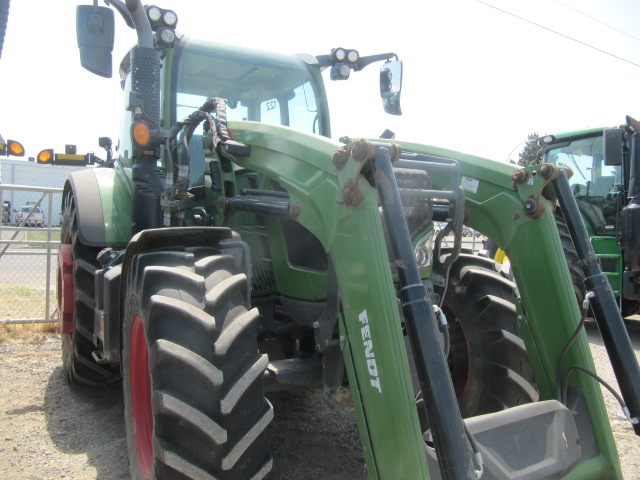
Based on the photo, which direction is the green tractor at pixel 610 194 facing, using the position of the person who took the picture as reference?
facing the viewer and to the right of the viewer

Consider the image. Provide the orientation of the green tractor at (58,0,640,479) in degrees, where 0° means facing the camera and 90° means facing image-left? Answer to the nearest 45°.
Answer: approximately 315°

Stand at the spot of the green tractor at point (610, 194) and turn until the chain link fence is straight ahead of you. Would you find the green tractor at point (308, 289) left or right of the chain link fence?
left

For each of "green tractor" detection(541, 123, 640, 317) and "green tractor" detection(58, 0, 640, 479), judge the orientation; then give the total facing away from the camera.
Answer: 0

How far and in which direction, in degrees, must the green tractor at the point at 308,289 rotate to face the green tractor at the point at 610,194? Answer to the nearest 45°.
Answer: approximately 90° to its left

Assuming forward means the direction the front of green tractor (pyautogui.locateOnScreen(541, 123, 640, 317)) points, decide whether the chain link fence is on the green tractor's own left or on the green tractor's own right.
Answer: on the green tractor's own right

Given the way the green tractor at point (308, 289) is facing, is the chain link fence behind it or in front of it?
behind

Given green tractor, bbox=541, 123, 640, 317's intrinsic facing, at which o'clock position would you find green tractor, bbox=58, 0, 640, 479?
green tractor, bbox=58, 0, 640, 479 is roughly at 2 o'clock from green tractor, bbox=541, 123, 640, 317.
